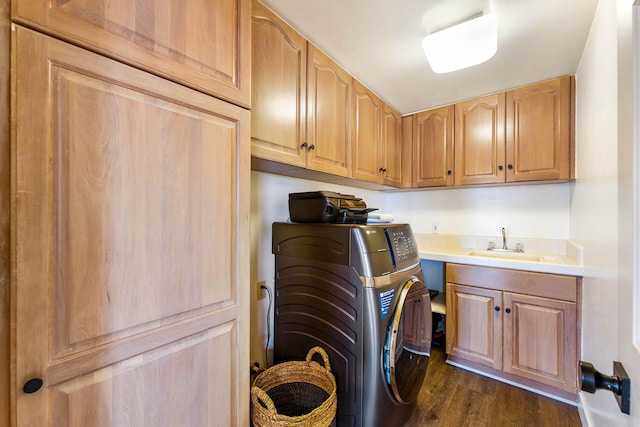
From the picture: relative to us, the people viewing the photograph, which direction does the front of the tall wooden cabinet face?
facing the viewer and to the right of the viewer

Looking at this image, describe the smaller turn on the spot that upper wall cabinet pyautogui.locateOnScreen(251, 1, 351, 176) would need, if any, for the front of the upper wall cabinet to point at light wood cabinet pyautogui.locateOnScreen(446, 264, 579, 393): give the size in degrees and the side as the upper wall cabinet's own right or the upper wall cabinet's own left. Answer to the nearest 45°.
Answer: approximately 45° to the upper wall cabinet's own left

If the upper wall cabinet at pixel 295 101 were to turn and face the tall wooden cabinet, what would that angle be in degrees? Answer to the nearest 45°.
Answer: approximately 90° to its right

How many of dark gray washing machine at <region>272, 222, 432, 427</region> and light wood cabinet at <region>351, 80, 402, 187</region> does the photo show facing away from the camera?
0

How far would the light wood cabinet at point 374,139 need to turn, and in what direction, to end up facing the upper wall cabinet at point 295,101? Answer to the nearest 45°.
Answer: approximately 90° to its right

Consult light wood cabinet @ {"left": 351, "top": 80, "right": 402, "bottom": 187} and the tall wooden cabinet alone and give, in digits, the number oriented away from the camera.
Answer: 0

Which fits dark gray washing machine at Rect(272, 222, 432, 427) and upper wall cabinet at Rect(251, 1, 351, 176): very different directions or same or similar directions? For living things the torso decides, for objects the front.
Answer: same or similar directions

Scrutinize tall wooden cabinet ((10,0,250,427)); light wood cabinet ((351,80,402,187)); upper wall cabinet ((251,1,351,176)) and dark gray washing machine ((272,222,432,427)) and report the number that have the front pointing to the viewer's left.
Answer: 0

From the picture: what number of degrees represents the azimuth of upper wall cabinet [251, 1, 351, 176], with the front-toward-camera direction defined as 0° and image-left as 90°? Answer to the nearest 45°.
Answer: approximately 315°

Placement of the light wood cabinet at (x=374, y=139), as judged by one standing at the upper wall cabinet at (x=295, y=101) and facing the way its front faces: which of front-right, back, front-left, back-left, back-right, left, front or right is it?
left

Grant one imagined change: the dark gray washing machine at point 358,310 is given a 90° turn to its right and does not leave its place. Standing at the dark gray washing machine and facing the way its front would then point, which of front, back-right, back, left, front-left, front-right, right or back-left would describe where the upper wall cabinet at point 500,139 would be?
back

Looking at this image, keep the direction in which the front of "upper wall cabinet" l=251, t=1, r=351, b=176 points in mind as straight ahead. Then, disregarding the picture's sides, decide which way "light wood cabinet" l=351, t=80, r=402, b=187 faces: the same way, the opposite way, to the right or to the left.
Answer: the same way

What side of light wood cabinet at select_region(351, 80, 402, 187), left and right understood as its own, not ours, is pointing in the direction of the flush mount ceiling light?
front

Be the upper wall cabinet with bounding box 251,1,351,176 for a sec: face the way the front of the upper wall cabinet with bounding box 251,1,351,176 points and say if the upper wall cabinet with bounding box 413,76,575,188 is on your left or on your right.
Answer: on your left

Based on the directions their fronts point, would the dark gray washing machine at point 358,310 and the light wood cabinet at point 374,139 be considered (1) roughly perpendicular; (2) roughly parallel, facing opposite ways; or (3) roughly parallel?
roughly parallel

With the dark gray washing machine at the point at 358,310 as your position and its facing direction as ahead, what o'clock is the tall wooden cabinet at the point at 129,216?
The tall wooden cabinet is roughly at 3 o'clock from the dark gray washing machine.
